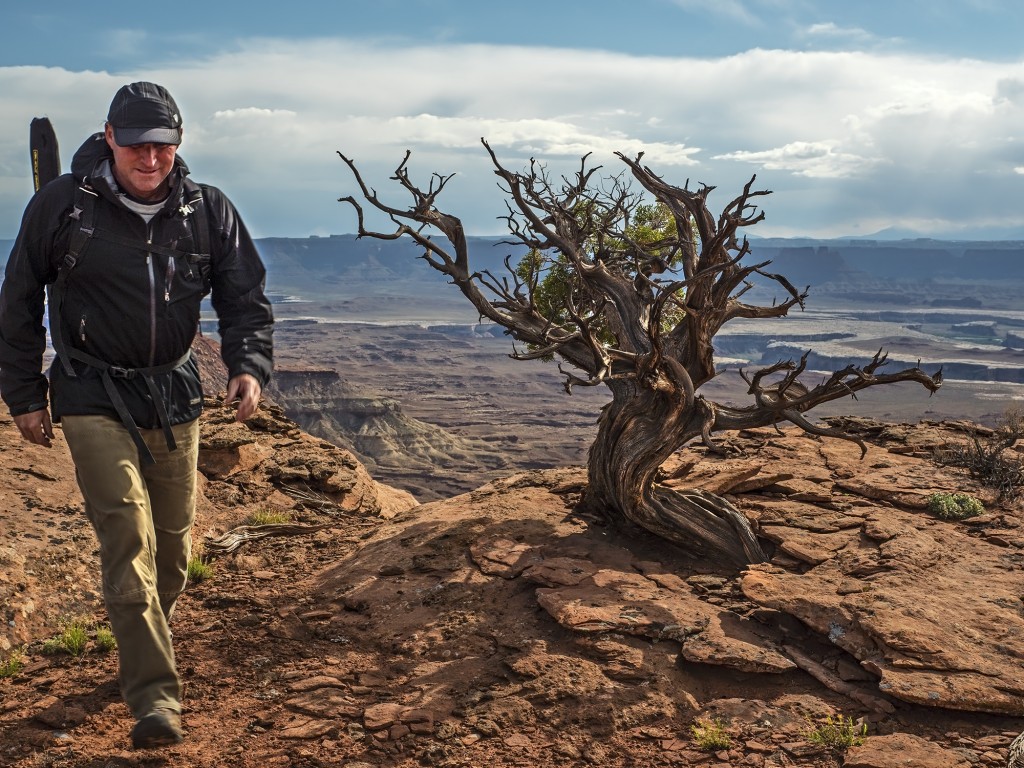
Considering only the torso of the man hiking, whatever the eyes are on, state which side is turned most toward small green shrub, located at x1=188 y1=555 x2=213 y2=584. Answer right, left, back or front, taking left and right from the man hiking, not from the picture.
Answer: back

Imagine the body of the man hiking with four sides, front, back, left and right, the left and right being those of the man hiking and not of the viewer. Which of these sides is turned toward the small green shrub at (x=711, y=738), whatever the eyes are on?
left

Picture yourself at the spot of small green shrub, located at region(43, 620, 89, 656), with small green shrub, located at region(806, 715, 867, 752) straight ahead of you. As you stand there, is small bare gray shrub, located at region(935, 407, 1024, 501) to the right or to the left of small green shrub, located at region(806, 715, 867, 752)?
left

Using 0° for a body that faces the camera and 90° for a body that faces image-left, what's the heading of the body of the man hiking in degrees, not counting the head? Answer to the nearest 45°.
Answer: approximately 0°

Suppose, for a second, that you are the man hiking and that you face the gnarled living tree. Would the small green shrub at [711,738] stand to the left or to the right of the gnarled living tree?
right

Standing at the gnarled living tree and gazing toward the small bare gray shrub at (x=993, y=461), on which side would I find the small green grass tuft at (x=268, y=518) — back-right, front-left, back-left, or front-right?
back-left

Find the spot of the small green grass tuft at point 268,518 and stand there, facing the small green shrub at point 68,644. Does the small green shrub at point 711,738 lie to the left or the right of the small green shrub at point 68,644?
left
